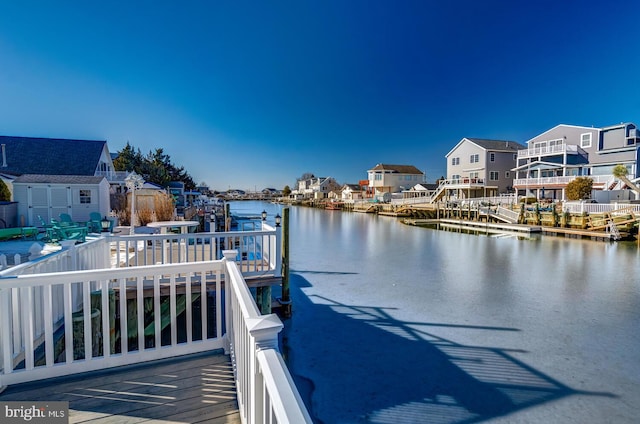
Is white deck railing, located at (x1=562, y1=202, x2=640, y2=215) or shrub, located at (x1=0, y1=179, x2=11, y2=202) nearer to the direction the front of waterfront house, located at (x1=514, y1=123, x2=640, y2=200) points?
the shrub

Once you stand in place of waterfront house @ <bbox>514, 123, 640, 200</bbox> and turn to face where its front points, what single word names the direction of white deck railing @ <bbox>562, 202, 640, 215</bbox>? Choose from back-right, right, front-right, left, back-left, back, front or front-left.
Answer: front-left

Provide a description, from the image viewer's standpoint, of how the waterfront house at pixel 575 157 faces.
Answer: facing the viewer and to the left of the viewer

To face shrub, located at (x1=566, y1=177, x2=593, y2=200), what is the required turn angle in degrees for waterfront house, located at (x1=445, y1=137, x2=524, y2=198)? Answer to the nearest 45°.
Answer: approximately 90° to its left

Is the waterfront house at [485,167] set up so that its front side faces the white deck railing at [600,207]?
no

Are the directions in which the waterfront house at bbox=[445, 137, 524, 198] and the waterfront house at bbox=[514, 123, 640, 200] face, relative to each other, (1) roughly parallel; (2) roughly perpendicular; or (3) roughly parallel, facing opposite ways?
roughly parallel

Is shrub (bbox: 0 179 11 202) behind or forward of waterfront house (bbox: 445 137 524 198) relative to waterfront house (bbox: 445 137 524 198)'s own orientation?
forward

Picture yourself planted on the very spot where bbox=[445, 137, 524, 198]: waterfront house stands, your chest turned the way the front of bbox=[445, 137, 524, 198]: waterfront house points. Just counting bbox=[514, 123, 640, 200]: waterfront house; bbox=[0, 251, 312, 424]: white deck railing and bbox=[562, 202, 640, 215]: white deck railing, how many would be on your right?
0

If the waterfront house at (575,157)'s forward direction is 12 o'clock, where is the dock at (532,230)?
The dock is roughly at 11 o'clock from the waterfront house.

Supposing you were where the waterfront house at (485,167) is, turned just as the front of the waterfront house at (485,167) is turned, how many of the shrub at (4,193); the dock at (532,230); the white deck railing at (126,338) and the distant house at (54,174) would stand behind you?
0

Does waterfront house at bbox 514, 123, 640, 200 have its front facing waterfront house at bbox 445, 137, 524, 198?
no

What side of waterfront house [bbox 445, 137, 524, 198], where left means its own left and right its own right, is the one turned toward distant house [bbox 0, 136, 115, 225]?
front

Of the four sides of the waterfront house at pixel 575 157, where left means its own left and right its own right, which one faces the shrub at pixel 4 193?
front

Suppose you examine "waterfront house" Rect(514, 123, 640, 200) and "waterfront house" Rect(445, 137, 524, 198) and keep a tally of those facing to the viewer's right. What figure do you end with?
0

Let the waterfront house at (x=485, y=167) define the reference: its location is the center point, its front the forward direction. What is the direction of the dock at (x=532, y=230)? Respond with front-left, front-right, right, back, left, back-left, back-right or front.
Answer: front-left
